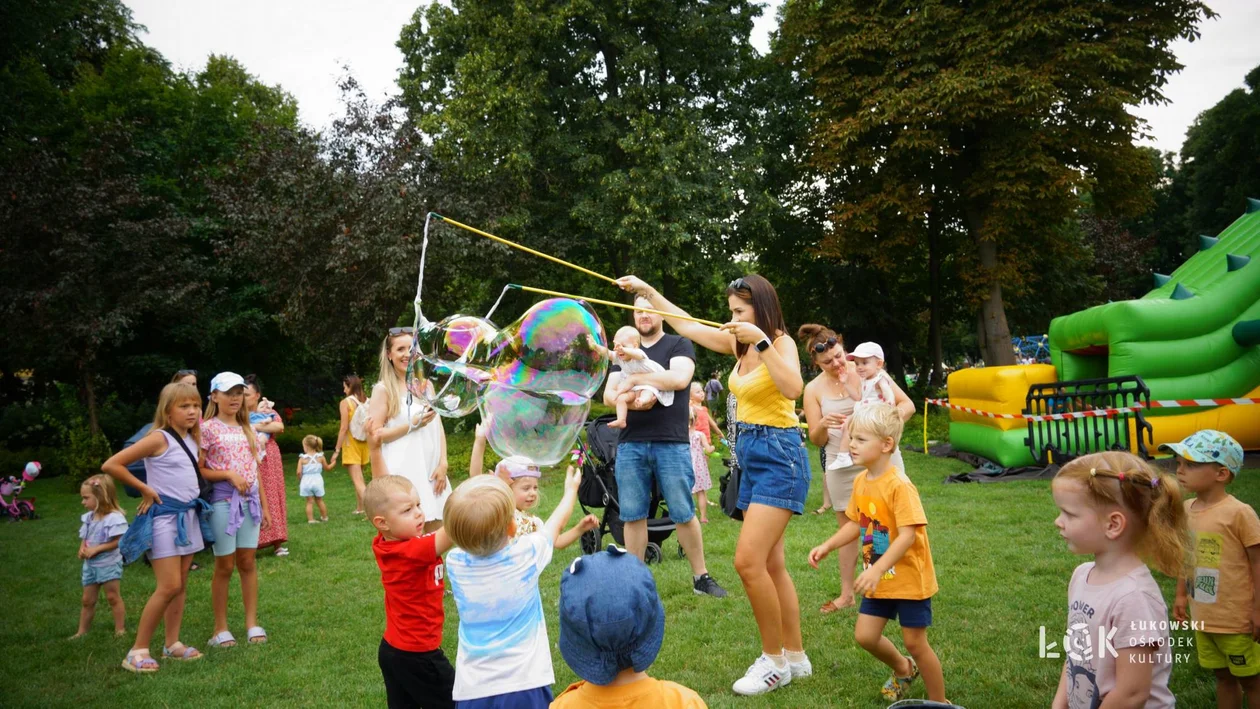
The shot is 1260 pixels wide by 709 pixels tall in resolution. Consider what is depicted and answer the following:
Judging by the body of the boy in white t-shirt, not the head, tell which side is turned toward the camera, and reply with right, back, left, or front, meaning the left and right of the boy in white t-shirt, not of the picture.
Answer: back

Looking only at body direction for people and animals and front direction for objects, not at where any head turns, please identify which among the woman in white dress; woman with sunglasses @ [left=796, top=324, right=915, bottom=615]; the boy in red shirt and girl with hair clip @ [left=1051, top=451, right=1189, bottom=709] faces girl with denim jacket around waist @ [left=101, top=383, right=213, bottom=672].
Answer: girl with hair clip @ [left=1051, top=451, right=1189, bottom=709]

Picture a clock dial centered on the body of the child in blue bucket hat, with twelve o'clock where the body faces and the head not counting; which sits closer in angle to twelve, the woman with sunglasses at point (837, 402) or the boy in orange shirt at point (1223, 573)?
the woman with sunglasses

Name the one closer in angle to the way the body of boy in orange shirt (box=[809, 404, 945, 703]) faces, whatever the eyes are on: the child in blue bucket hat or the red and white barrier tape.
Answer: the child in blue bucket hat

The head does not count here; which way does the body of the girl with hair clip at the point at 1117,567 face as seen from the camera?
to the viewer's left

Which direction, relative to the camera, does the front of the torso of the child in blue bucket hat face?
away from the camera

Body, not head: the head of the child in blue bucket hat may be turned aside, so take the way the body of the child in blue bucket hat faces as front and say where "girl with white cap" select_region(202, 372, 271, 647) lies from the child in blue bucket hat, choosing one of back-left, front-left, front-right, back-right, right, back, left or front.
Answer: front-left

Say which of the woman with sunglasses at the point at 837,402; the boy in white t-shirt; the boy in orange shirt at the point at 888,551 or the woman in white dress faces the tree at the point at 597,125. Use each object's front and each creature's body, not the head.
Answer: the boy in white t-shirt

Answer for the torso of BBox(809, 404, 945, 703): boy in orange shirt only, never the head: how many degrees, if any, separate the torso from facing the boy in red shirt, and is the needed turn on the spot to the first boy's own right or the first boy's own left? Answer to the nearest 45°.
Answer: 0° — they already face them

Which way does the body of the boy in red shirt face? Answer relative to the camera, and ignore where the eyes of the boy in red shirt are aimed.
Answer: to the viewer's right

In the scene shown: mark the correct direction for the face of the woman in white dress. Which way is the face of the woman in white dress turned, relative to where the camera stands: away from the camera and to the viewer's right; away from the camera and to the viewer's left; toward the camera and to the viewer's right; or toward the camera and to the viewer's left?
toward the camera and to the viewer's right

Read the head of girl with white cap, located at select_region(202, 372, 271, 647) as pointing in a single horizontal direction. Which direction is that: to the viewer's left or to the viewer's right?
to the viewer's right

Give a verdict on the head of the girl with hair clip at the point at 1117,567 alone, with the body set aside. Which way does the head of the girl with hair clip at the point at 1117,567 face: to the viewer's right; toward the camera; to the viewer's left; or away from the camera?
to the viewer's left

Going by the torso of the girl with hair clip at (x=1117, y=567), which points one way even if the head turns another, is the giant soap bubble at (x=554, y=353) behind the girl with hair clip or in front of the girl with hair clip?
in front

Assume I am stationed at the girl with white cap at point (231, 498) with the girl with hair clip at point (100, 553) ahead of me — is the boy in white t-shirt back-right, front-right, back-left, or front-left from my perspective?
back-left

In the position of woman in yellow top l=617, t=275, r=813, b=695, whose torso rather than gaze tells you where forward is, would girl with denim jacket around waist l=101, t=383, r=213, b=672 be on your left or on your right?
on your right
